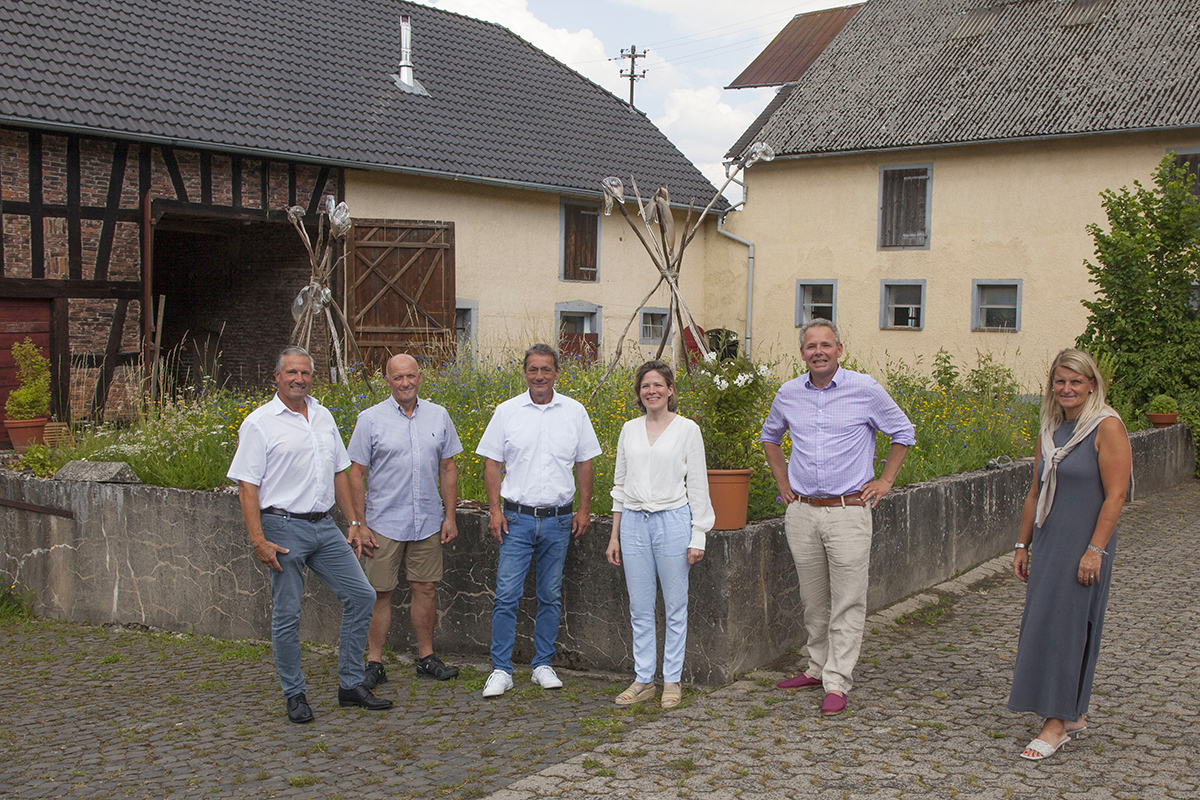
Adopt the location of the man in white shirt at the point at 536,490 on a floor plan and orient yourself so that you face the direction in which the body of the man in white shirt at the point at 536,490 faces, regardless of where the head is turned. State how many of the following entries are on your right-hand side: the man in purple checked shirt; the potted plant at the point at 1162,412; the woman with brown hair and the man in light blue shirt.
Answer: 1

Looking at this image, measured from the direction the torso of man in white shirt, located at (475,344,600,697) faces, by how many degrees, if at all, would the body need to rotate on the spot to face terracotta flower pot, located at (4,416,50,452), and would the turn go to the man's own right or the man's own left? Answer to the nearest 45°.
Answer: approximately 135° to the man's own right

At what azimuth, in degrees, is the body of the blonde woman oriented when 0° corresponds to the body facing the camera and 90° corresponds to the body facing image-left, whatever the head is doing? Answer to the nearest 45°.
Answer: approximately 45°

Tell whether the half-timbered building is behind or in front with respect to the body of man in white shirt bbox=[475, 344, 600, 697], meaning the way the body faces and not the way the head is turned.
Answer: behind

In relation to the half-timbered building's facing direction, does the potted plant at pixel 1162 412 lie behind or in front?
in front

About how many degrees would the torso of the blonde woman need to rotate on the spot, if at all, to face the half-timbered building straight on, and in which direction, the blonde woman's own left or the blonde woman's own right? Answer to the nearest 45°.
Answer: approximately 90° to the blonde woman's own right

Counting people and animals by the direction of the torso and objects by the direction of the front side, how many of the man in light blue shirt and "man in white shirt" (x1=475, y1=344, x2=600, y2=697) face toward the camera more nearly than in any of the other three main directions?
2

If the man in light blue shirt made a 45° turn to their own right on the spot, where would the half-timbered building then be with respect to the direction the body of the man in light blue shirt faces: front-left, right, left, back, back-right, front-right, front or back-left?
back-right

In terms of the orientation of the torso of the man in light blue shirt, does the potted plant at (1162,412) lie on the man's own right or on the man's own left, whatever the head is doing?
on the man's own left

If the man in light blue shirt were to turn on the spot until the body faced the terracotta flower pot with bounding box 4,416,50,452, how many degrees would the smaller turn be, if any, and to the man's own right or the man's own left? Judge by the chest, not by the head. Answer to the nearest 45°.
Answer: approximately 135° to the man's own right
